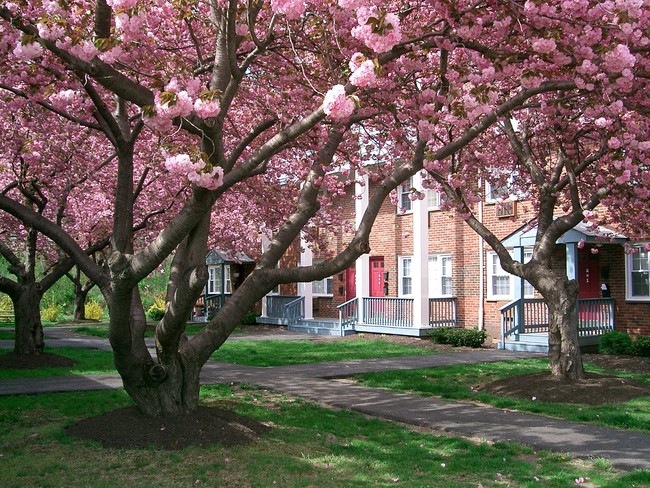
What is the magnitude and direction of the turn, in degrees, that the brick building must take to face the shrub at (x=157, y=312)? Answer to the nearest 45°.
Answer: approximately 90° to its right

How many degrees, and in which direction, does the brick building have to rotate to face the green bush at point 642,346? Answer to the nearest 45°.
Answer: approximately 90° to its left

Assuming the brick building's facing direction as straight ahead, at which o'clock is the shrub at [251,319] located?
The shrub is roughly at 3 o'clock from the brick building.

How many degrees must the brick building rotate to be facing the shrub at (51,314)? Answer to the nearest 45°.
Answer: approximately 90° to its right

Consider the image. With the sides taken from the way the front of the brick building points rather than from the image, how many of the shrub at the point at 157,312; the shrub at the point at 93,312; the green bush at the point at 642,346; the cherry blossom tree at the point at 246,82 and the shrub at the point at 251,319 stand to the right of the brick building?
3

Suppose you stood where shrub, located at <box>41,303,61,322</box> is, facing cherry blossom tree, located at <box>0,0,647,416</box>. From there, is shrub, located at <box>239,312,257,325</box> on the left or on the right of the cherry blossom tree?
left

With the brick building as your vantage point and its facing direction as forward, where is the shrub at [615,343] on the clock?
The shrub is roughly at 9 o'clock from the brick building.

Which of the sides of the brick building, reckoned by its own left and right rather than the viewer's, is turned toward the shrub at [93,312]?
right
